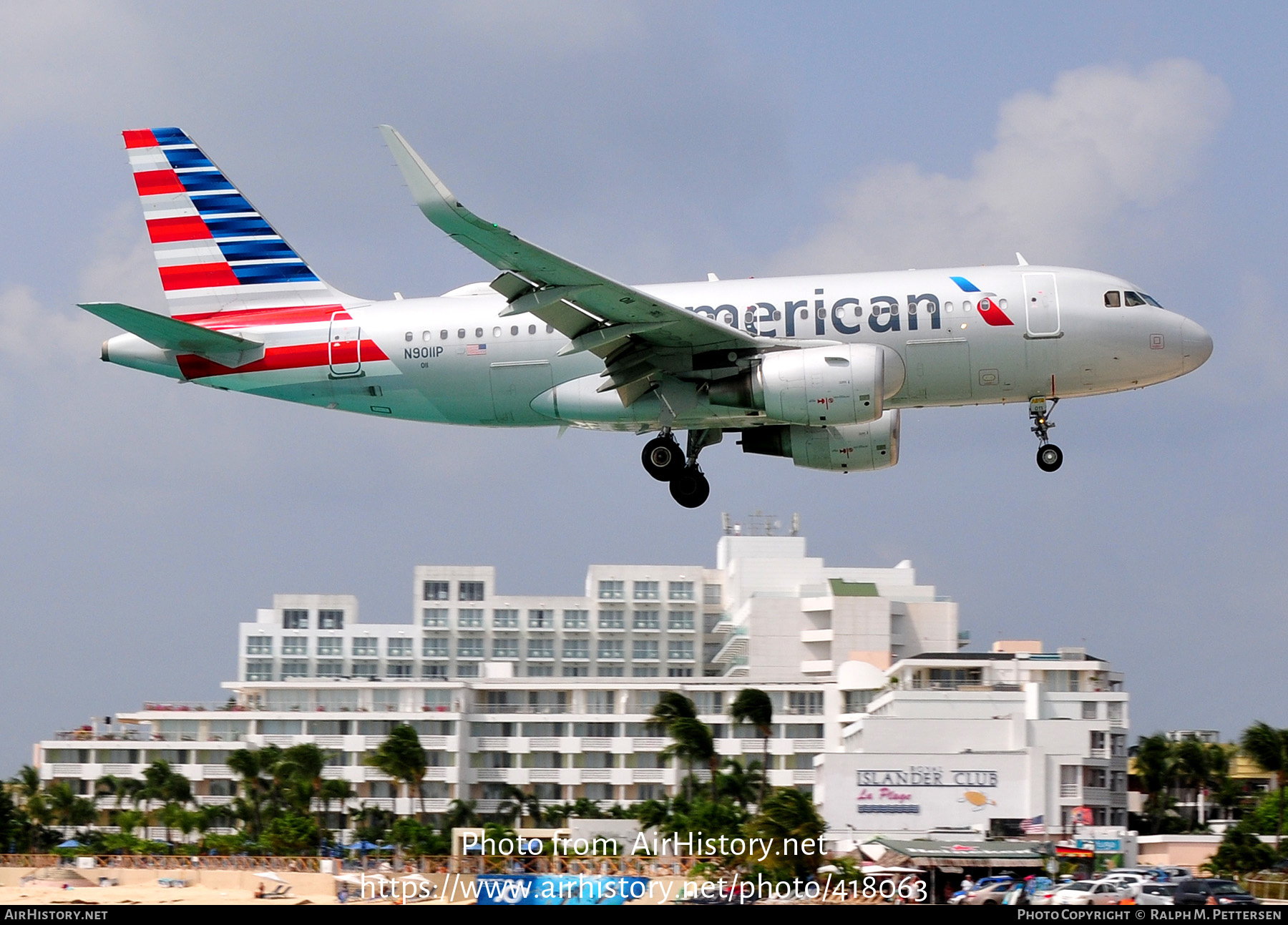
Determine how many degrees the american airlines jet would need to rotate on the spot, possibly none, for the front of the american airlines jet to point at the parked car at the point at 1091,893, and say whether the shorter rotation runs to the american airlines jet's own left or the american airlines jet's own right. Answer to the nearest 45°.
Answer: approximately 45° to the american airlines jet's own left

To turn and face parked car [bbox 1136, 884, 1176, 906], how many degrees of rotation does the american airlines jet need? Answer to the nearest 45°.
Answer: approximately 45° to its left

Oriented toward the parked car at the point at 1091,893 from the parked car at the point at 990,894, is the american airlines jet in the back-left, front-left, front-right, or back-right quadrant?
back-right

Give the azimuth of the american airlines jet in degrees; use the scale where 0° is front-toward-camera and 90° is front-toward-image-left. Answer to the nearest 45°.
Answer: approximately 270°

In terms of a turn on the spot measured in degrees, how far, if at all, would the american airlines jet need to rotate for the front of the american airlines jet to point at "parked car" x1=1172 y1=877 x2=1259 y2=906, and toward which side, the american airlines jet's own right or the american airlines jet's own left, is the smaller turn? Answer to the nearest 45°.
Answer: approximately 45° to the american airlines jet's own left

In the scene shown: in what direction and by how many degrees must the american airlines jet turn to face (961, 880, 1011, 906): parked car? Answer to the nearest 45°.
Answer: approximately 45° to its left
